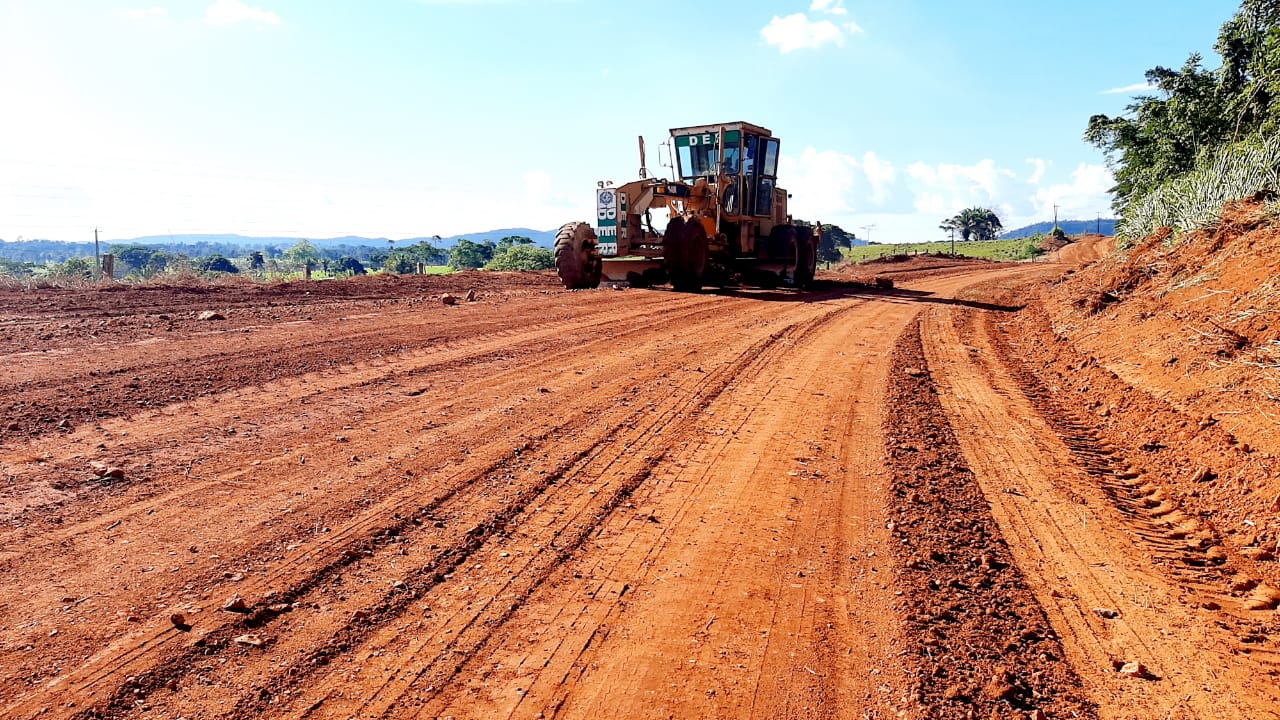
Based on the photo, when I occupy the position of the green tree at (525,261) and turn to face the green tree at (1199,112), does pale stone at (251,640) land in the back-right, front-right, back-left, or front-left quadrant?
front-right

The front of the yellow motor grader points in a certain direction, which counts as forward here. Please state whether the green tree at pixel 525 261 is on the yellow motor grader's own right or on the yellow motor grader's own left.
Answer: on the yellow motor grader's own right

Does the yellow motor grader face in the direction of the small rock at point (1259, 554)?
no

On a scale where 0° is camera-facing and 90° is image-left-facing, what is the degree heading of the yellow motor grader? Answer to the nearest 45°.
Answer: approximately 45°

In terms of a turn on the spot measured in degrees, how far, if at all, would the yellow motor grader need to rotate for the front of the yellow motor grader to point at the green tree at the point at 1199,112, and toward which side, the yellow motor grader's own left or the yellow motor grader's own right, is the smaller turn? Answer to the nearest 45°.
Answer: approximately 180°

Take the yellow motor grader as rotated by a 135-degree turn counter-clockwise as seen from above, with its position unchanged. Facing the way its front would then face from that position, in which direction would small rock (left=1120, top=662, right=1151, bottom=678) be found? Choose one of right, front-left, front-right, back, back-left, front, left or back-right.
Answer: right

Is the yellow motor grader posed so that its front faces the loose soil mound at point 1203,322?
no

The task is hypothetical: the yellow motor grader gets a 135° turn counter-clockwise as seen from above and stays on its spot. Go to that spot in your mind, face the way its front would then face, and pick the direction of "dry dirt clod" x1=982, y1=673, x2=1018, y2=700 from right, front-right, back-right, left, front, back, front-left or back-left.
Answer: right

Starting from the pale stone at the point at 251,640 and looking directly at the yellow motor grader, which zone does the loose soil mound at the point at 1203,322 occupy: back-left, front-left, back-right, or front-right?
front-right

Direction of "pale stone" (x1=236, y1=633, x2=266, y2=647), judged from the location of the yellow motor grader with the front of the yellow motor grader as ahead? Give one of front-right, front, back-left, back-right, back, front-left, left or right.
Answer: front-left
